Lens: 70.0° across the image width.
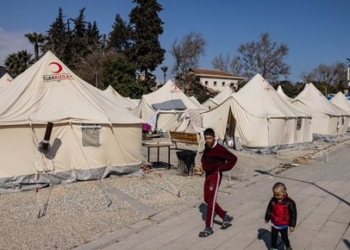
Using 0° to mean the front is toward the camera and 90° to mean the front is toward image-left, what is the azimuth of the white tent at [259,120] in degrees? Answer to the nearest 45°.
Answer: approximately 45°

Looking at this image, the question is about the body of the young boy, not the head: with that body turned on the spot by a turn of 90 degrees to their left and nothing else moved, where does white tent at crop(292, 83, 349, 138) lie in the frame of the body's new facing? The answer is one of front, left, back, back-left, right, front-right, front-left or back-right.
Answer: left

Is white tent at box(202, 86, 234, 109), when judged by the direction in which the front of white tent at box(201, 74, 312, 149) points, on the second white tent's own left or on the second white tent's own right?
on the second white tent's own right

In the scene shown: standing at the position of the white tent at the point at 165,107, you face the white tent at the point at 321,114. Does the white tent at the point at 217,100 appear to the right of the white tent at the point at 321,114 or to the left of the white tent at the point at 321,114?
left

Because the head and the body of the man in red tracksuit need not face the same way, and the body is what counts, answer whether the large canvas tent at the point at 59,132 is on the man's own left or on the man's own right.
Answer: on the man's own right

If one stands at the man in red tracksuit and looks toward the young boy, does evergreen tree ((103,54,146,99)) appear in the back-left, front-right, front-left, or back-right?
back-left

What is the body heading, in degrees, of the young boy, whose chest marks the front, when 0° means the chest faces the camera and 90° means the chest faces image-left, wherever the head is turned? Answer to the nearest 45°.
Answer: approximately 0°

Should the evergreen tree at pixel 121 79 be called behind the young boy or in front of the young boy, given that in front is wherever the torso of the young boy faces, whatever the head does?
behind

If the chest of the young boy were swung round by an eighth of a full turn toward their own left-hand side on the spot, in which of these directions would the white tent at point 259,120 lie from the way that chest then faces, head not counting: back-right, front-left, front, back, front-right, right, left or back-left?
back-left

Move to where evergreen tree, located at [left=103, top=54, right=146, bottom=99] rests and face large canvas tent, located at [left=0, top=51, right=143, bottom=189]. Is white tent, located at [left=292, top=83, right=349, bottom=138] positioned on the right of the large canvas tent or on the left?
left

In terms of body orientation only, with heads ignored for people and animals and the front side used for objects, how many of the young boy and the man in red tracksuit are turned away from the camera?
0

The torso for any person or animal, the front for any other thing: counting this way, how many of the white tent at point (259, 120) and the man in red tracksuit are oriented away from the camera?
0

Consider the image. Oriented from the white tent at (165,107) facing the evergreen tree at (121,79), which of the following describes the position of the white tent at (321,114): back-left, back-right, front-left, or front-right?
back-right
